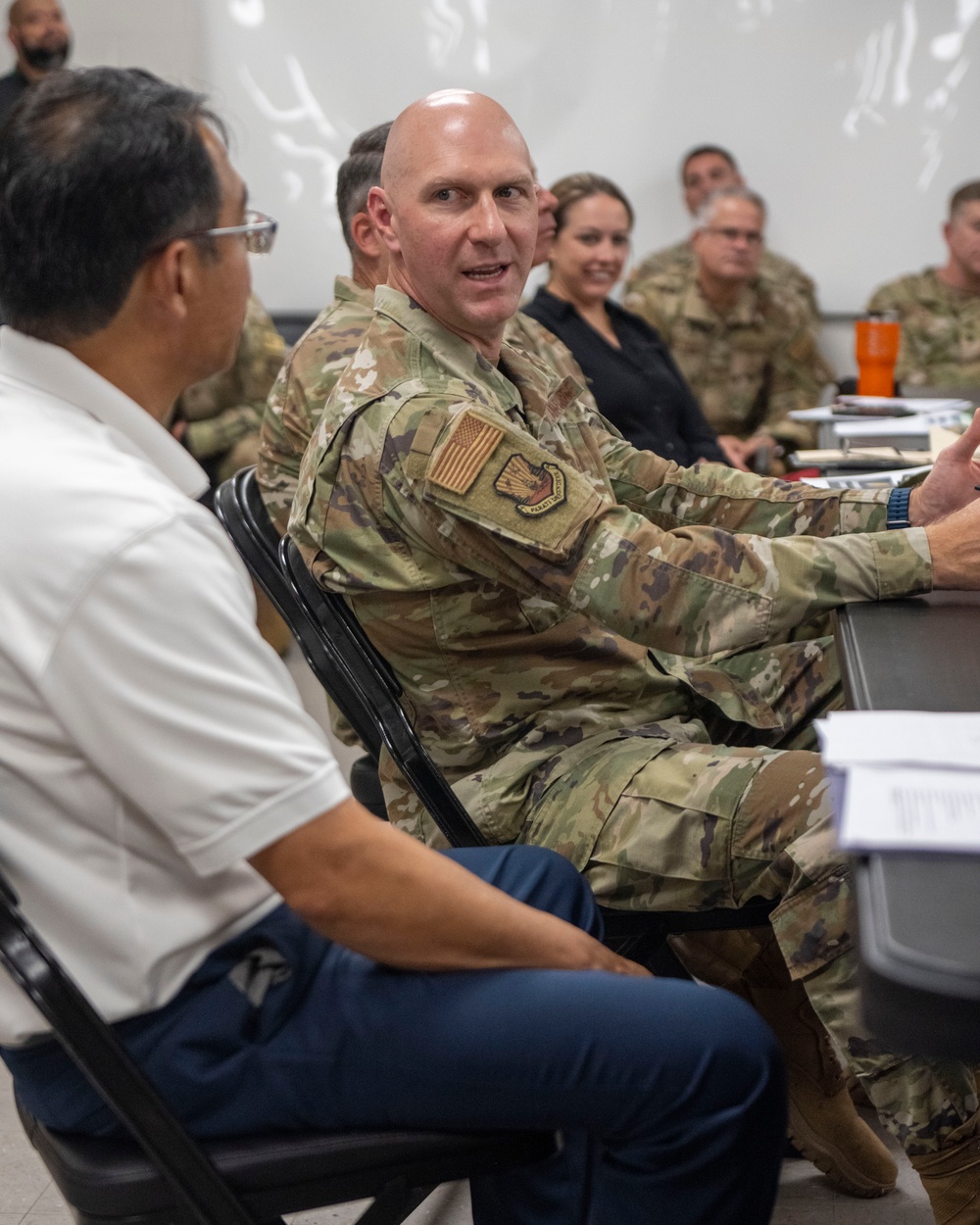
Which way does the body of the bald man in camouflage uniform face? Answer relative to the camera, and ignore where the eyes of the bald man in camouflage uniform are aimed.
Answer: to the viewer's right

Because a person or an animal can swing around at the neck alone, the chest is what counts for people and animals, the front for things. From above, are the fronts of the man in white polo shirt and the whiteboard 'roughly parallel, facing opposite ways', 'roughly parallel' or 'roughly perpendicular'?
roughly perpendicular

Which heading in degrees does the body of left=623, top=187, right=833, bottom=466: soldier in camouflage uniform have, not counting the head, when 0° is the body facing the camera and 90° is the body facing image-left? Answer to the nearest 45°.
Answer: approximately 0°

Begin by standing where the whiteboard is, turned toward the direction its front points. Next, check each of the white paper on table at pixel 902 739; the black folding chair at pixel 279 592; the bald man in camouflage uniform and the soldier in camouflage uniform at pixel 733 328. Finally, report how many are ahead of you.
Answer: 4

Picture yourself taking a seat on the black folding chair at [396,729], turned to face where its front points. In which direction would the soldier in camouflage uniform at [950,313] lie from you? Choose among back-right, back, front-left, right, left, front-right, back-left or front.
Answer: front-left

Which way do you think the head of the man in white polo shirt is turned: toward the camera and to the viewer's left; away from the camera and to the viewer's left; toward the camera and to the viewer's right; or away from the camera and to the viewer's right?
away from the camera and to the viewer's right

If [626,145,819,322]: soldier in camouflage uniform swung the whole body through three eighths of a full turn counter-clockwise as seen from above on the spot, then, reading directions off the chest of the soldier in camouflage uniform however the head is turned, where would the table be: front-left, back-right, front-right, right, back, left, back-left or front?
back-right

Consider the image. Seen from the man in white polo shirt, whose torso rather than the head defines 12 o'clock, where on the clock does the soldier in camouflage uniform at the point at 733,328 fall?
The soldier in camouflage uniform is roughly at 10 o'clock from the man in white polo shirt.

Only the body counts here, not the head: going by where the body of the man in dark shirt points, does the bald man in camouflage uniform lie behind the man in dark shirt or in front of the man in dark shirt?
in front

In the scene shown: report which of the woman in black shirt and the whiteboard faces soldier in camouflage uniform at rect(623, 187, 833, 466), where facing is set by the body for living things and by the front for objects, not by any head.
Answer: the whiteboard

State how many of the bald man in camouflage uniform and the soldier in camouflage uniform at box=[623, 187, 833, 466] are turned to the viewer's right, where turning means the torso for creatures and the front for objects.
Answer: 1
